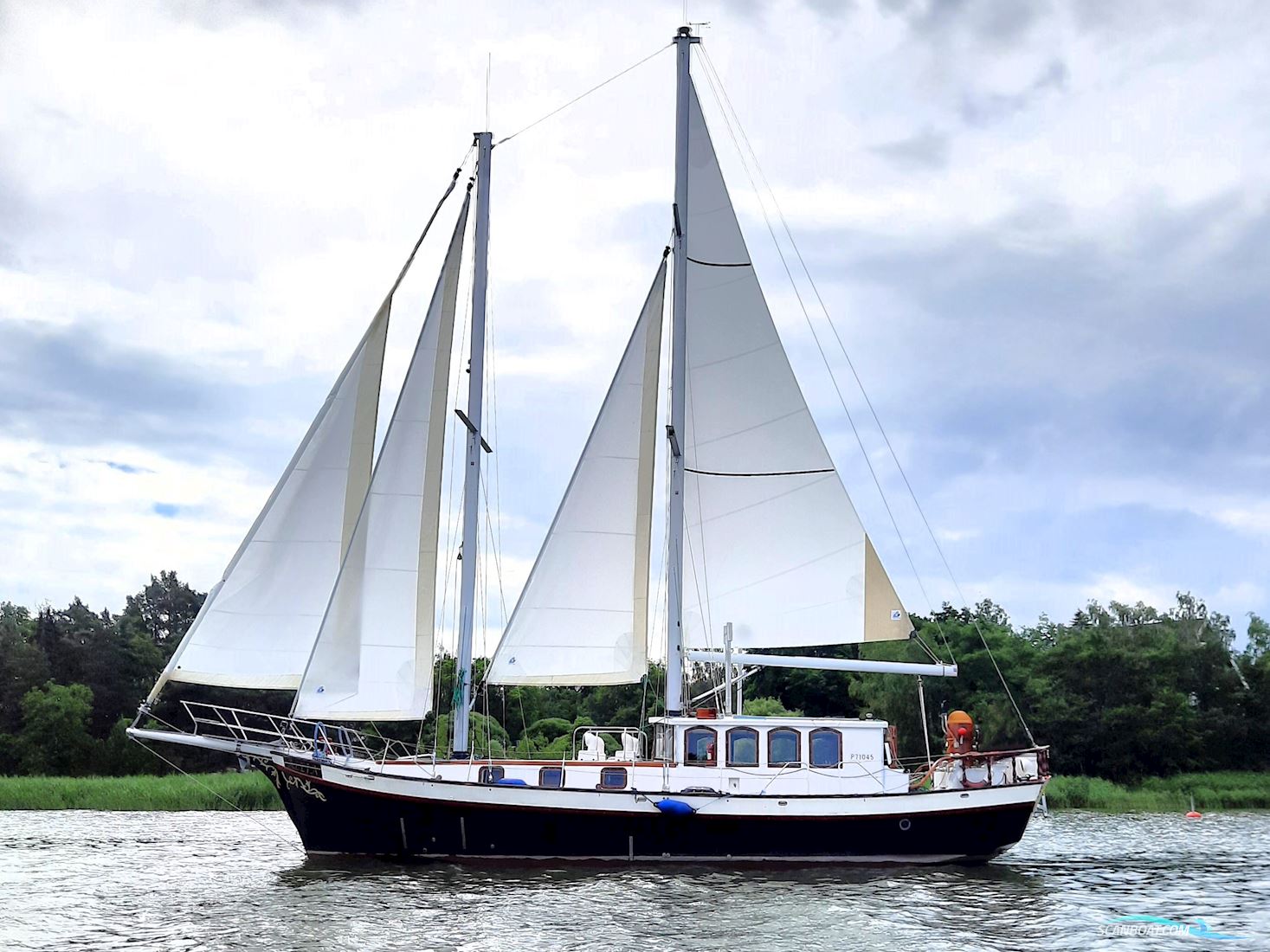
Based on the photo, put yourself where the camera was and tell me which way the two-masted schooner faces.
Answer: facing to the left of the viewer
